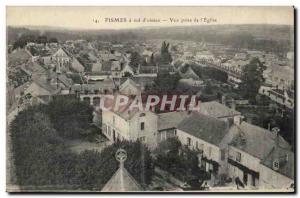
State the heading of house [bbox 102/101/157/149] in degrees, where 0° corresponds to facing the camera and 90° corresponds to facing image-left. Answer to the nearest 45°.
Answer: approximately 45°

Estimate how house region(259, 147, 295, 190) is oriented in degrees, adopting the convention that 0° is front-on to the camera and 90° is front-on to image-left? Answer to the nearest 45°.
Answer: approximately 45°
